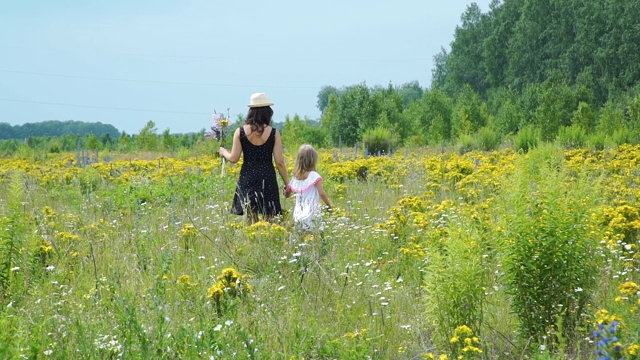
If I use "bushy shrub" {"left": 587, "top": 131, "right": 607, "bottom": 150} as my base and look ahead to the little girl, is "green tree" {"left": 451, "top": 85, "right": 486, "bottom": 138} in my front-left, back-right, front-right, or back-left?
back-right

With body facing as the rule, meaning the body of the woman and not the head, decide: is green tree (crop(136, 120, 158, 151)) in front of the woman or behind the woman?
in front

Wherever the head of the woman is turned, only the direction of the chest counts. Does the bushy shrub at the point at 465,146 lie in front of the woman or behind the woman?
in front

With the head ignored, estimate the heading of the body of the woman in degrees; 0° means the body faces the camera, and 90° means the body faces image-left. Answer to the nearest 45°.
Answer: approximately 180°

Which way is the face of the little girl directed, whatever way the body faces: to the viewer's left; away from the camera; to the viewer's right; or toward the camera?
away from the camera

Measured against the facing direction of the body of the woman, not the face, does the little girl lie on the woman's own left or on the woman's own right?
on the woman's own right

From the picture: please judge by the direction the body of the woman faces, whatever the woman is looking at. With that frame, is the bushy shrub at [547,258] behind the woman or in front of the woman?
behind

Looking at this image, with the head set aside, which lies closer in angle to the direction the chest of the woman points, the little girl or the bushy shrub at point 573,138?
the bushy shrub

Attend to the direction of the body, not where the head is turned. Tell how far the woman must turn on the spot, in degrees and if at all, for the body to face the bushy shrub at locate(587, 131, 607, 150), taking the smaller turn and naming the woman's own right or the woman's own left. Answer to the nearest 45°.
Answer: approximately 45° to the woman's own right

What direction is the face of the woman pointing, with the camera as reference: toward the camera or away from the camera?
away from the camera
